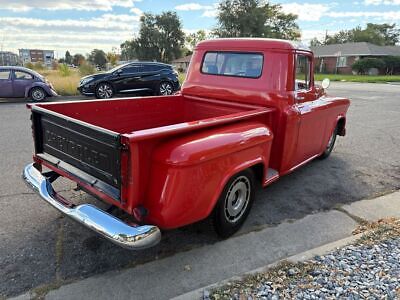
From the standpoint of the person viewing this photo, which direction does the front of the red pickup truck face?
facing away from the viewer and to the right of the viewer

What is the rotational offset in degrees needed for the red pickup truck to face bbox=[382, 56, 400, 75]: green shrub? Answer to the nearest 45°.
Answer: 0° — it already faces it

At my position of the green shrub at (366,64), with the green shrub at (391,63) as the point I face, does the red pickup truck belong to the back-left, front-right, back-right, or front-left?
back-right

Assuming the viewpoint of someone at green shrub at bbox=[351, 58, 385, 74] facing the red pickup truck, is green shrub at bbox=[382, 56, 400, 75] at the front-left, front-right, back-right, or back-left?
back-left

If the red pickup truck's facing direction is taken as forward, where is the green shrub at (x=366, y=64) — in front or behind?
in front
